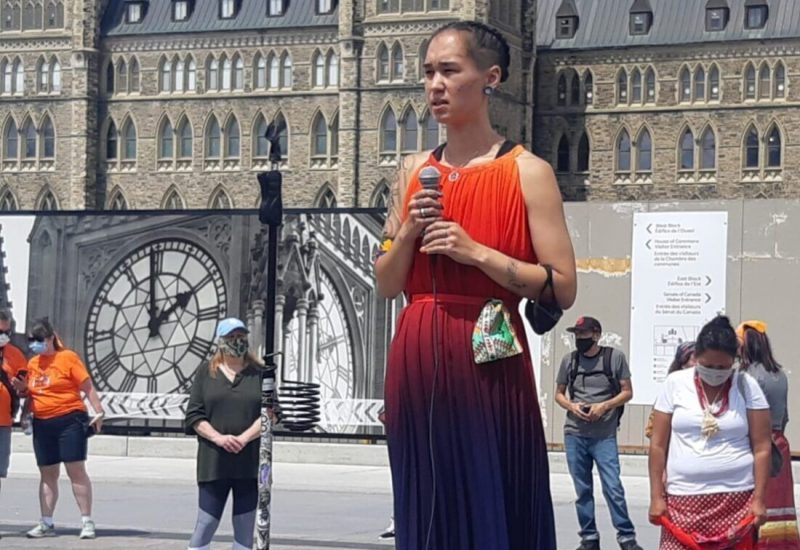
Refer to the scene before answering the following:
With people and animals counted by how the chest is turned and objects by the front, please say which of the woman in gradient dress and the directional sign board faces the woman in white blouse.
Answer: the directional sign board

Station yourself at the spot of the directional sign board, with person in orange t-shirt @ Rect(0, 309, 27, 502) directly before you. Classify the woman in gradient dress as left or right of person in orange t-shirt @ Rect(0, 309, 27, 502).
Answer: left

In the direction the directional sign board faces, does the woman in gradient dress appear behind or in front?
in front

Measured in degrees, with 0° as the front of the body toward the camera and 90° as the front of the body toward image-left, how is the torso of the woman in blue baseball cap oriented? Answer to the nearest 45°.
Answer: approximately 0°

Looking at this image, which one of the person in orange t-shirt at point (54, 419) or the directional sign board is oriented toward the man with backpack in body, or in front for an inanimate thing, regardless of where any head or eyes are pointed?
the directional sign board

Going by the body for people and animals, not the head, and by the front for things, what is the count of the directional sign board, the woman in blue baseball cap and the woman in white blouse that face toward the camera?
3

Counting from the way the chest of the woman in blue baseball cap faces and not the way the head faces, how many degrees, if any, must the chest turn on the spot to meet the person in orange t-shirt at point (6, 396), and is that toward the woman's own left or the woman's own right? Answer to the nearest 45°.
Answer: approximately 135° to the woman's own right

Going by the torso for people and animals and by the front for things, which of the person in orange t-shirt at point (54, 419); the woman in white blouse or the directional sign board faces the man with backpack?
the directional sign board

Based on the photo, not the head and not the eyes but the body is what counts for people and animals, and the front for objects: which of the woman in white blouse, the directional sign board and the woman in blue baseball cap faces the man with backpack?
the directional sign board

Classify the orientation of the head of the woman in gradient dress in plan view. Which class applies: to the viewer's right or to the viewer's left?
to the viewer's left
